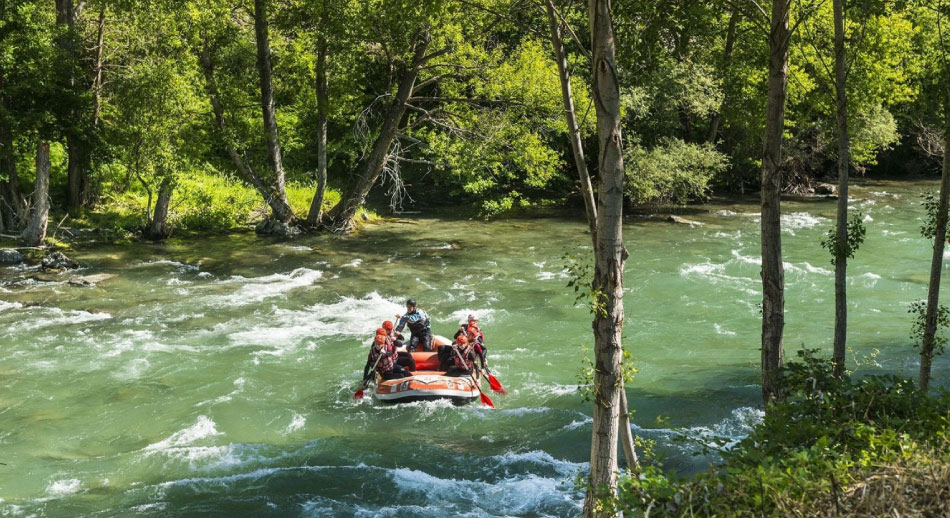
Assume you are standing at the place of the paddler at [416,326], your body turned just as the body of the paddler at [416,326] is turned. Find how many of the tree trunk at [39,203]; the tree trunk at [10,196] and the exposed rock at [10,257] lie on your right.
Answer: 3

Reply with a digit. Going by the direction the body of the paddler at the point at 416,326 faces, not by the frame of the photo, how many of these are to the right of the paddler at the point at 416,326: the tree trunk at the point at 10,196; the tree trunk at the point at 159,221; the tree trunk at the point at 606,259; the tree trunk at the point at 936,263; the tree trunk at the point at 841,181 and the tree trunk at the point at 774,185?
2

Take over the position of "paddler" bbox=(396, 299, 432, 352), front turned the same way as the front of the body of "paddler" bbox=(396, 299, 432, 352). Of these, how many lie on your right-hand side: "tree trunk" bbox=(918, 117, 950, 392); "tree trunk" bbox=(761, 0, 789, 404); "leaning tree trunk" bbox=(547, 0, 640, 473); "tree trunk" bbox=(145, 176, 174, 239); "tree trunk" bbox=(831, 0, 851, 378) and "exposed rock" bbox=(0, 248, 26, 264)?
2

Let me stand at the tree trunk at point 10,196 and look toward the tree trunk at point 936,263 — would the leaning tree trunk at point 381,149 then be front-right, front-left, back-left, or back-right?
front-left

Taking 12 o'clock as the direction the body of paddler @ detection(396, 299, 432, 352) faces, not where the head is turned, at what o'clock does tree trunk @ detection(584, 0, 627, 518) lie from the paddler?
The tree trunk is roughly at 10 o'clock from the paddler.

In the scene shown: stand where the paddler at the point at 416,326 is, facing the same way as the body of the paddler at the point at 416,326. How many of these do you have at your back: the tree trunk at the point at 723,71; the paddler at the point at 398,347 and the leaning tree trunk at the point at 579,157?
1

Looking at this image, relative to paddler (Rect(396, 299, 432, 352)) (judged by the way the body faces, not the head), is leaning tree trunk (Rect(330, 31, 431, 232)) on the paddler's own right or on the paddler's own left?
on the paddler's own right

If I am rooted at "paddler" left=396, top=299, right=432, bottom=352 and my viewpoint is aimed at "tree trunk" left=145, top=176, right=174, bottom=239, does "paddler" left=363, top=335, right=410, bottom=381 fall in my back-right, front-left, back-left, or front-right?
back-left

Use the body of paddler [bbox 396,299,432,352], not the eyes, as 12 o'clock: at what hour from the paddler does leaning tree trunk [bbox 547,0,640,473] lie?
The leaning tree trunk is roughly at 10 o'clock from the paddler.

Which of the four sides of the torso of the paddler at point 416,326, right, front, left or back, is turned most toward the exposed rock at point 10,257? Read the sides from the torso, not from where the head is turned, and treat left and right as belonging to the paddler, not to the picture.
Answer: right

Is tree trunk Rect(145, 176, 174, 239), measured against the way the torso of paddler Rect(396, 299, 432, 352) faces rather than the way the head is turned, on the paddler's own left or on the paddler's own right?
on the paddler's own right

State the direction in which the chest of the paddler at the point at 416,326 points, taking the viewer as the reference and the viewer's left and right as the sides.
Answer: facing the viewer and to the left of the viewer

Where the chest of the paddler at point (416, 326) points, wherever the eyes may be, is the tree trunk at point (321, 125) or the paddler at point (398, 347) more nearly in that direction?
the paddler

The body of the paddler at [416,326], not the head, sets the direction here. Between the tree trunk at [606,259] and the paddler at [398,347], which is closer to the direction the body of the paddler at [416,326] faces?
the paddler

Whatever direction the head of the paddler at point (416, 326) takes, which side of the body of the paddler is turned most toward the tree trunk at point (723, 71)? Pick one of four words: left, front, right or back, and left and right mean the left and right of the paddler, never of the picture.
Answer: back

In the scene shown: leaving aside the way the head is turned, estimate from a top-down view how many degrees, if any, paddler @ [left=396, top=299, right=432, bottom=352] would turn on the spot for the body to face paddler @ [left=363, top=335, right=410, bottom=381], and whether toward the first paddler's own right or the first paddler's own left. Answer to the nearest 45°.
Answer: approximately 45° to the first paddler's own left

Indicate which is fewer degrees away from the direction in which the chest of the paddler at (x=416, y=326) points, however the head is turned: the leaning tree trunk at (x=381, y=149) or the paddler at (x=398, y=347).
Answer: the paddler

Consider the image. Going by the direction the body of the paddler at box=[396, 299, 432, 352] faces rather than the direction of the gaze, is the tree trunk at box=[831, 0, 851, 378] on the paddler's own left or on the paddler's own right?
on the paddler's own left
